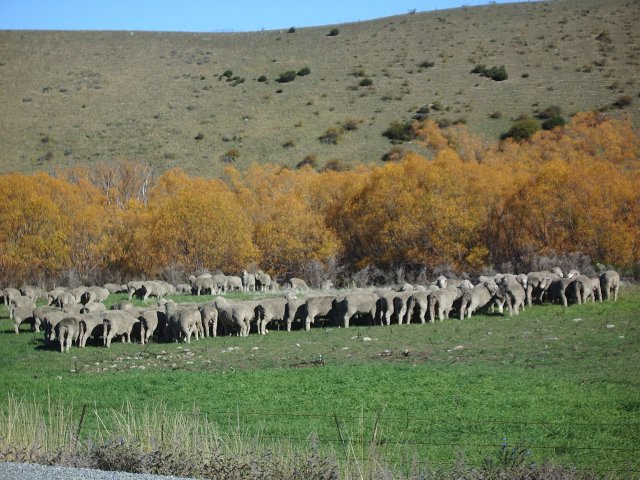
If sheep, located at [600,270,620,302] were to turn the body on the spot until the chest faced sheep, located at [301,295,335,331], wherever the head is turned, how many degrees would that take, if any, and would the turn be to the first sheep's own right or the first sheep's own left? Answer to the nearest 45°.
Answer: approximately 135° to the first sheep's own left

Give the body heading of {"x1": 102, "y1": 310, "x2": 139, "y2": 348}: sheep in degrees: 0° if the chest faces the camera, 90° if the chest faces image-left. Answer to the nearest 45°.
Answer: approximately 225°

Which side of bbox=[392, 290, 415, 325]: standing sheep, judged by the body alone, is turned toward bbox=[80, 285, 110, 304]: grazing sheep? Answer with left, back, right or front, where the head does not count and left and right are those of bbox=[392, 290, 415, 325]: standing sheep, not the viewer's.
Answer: left

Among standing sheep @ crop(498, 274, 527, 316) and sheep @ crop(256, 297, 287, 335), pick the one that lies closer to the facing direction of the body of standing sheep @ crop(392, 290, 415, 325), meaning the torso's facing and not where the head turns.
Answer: the standing sheep @ crop(498, 274, 527, 316)

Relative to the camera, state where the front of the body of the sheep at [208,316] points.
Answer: away from the camera

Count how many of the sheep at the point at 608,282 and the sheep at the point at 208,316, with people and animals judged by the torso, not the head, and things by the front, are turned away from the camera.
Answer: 2

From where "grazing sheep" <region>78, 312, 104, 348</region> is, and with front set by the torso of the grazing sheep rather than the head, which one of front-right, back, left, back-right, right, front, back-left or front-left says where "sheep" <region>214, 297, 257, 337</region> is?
front-right

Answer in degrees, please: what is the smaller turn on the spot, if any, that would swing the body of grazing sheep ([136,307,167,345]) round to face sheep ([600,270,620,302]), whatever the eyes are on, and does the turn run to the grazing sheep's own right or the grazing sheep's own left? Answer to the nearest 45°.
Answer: approximately 45° to the grazing sheep's own right

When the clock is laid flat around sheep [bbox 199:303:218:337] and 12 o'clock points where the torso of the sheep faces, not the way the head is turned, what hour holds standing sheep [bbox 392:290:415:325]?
The standing sheep is roughly at 3 o'clock from the sheep.

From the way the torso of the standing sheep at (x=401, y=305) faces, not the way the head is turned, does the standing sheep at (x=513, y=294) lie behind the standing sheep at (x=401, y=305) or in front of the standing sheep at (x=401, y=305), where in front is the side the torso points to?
in front

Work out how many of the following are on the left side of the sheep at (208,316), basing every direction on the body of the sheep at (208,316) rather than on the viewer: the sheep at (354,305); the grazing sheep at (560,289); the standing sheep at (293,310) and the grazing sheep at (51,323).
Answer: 1

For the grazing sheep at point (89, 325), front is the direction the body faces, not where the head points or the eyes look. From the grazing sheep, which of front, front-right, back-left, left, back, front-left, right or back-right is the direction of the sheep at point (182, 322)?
front-right

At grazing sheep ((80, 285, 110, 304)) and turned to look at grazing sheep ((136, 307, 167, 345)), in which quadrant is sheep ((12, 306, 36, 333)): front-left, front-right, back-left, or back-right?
front-right
